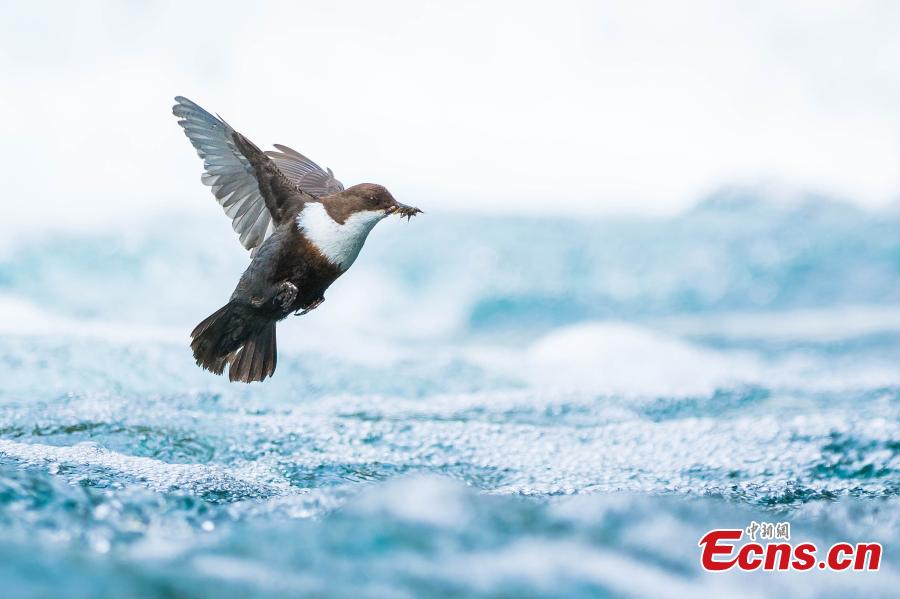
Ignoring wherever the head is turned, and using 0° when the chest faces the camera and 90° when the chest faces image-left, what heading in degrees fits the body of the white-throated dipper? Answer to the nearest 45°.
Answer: approximately 270°
